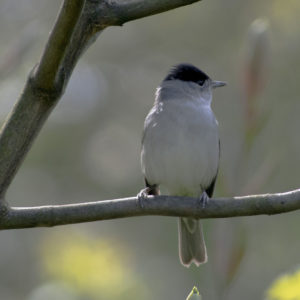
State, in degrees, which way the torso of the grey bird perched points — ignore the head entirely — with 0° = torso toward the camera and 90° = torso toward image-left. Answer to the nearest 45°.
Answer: approximately 0°
